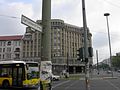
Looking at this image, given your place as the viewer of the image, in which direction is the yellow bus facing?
facing the viewer and to the right of the viewer
